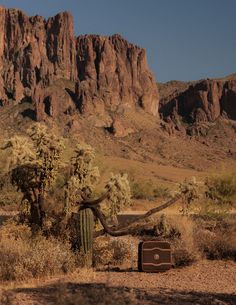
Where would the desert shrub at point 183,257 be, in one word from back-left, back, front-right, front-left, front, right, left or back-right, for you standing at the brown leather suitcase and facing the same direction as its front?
back-left

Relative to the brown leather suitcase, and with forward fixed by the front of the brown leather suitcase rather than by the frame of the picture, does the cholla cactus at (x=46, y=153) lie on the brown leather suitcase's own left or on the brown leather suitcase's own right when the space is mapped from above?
on the brown leather suitcase's own right

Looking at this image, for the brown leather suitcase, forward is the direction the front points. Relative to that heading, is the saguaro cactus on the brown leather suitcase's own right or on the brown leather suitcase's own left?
on the brown leather suitcase's own right

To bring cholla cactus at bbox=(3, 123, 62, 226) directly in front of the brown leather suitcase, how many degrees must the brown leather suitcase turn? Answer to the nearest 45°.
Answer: approximately 135° to its right

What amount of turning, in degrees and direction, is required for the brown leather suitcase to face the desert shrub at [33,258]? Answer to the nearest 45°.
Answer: approximately 90° to its right

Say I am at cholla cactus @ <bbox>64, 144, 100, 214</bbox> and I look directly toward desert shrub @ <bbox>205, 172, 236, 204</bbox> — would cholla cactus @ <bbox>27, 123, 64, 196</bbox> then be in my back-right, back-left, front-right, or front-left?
back-left

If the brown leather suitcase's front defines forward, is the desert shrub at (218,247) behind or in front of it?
behind

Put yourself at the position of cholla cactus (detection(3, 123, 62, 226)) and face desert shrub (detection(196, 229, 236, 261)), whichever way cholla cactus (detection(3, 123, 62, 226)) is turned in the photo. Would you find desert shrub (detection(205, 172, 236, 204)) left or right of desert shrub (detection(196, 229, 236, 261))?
left

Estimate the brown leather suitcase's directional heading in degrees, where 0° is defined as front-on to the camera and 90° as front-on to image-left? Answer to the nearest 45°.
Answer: approximately 0°
